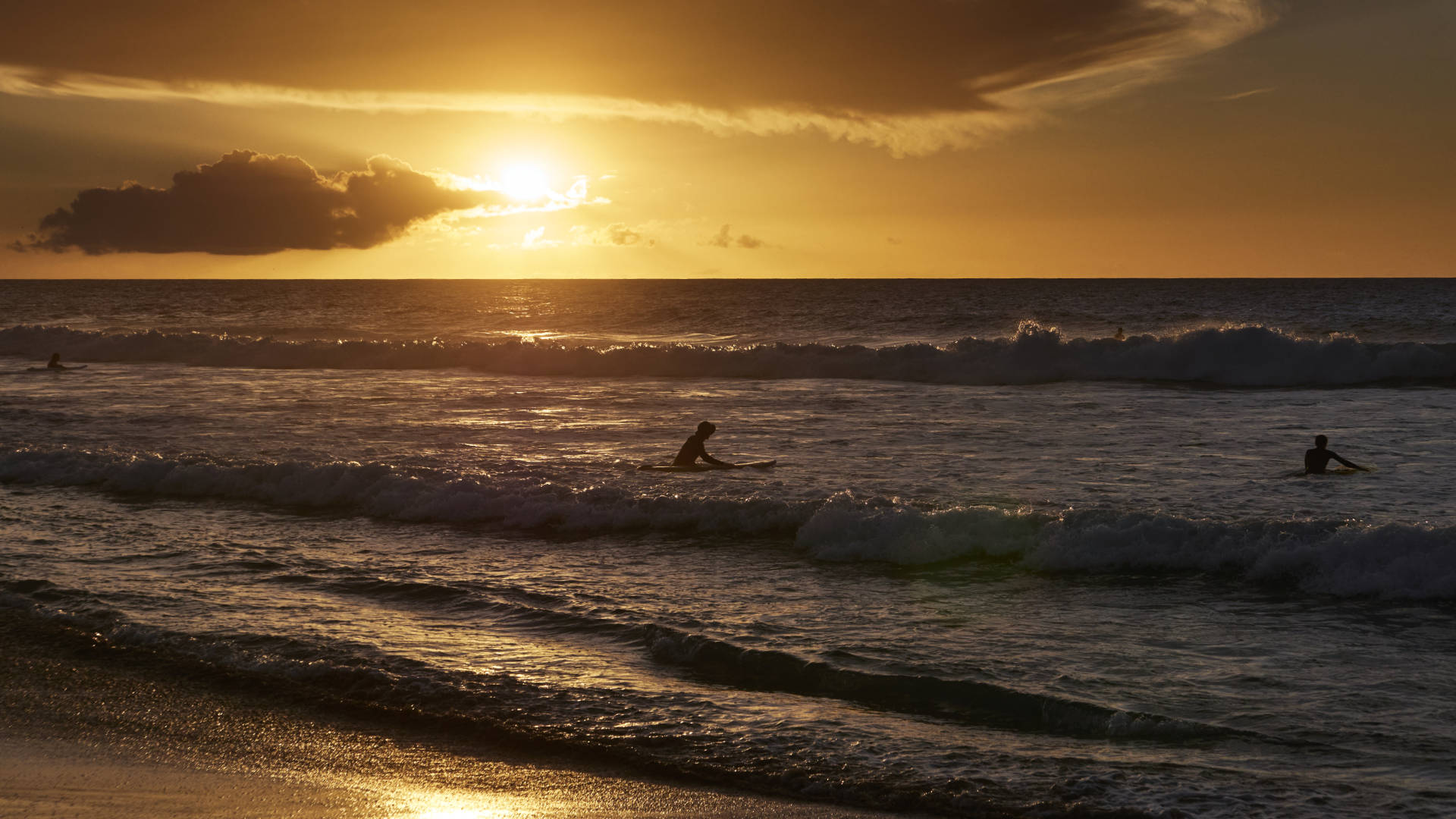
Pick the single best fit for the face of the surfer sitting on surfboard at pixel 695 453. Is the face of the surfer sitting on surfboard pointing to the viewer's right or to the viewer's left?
to the viewer's right

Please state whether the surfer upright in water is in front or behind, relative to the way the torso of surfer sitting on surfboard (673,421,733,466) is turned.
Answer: in front

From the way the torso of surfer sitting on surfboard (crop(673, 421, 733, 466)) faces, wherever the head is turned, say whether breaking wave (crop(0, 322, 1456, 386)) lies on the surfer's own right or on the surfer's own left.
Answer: on the surfer's own left

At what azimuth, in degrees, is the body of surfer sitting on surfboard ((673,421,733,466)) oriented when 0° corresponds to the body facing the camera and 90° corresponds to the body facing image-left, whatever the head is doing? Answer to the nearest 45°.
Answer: approximately 270°
